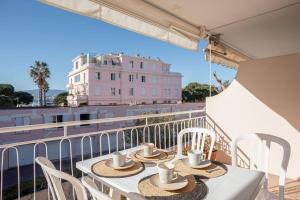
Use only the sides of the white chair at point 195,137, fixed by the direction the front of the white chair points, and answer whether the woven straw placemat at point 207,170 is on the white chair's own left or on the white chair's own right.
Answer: on the white chair's own left

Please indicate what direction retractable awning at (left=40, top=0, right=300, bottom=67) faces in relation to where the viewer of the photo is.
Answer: facing away from the viewer and to the left of the viewer

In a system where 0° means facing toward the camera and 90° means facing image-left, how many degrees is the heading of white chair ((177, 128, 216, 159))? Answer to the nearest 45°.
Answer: approximately 45°

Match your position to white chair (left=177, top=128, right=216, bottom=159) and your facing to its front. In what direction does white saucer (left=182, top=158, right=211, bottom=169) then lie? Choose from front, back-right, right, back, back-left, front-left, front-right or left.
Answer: front-left

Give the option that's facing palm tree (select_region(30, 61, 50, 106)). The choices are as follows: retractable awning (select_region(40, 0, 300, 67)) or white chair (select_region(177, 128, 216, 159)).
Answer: the retractable awning

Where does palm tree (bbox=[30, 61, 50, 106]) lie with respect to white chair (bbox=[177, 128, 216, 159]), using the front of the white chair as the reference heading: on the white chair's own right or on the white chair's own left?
on the white chair's own right
